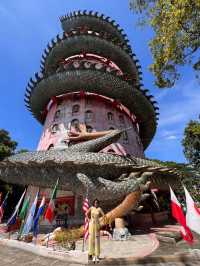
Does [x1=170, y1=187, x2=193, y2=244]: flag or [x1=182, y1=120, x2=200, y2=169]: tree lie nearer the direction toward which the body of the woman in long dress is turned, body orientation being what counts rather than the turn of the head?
the flag

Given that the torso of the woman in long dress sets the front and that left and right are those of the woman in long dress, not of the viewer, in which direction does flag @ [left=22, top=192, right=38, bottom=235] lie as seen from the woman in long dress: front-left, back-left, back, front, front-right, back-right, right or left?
back-right

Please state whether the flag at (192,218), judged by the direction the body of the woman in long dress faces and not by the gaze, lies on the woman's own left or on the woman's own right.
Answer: on the woman's own left

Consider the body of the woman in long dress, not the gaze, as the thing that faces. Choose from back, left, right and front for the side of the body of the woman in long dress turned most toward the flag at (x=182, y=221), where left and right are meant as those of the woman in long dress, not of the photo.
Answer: left

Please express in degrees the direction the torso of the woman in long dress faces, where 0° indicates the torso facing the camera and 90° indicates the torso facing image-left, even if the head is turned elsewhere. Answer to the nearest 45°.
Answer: approximately 0°
